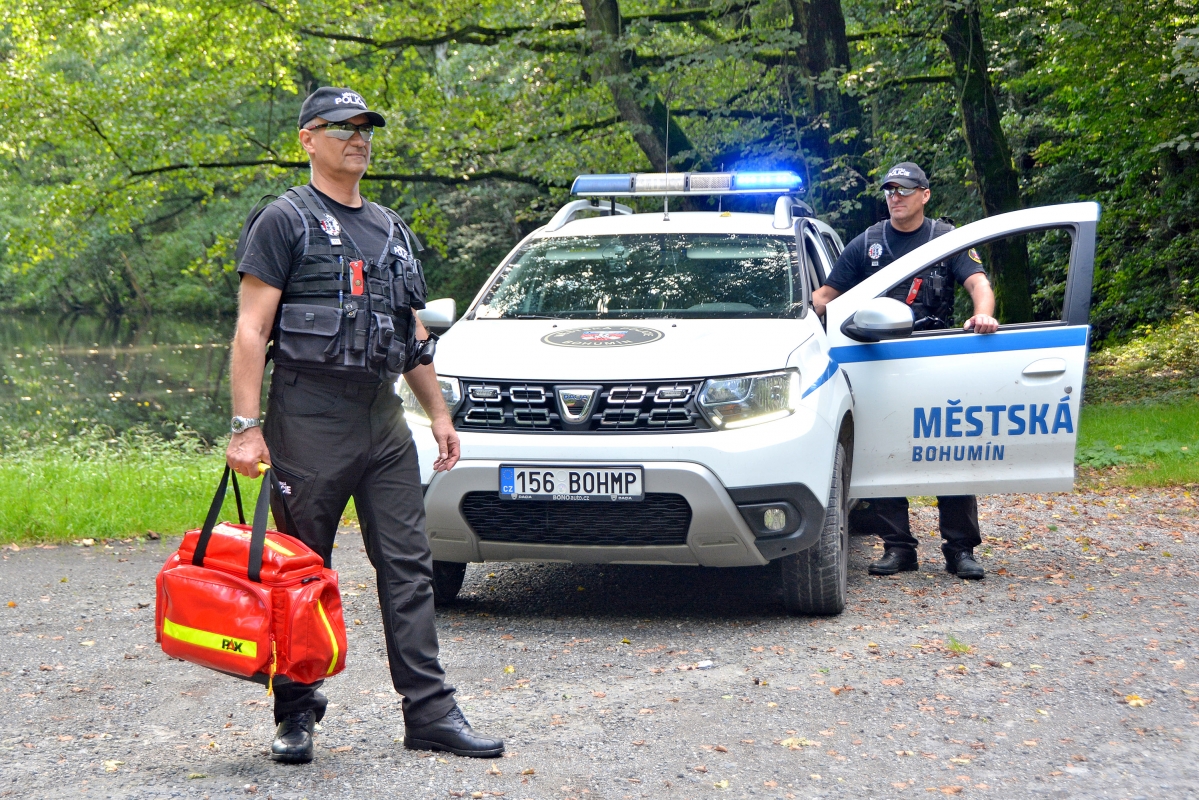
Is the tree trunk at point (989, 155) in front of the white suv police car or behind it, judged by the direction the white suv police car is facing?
behind

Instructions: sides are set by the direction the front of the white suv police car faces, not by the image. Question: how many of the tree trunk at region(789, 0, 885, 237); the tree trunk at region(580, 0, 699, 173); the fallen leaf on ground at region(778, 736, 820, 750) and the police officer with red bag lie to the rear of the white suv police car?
2

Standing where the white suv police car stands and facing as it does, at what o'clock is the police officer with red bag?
The police officer with red bag is roughly at 1 o'clock from the white suv police car.

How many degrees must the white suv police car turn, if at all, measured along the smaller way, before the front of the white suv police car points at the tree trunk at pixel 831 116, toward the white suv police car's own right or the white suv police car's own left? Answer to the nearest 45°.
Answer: approximately 180°

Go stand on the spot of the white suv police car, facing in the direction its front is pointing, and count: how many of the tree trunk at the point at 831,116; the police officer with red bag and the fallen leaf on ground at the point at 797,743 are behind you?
1

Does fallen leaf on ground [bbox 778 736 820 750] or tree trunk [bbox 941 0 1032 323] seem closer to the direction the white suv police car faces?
the fallen leaf on ground

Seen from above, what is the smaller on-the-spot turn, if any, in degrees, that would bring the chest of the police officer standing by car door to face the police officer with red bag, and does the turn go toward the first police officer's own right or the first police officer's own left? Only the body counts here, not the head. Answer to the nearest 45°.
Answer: approximately 45° to the first police officer's own right

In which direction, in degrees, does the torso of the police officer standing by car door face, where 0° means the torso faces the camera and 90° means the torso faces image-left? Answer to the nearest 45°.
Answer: approximately 0°

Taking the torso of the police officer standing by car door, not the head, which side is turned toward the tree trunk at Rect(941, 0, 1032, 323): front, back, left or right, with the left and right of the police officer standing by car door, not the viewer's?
back

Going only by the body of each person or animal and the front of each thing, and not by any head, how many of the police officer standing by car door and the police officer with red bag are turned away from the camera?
0

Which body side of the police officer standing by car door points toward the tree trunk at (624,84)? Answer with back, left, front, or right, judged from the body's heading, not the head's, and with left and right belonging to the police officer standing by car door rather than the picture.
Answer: back

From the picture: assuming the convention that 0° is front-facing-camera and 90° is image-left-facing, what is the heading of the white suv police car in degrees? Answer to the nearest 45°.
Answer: approximately 0°
